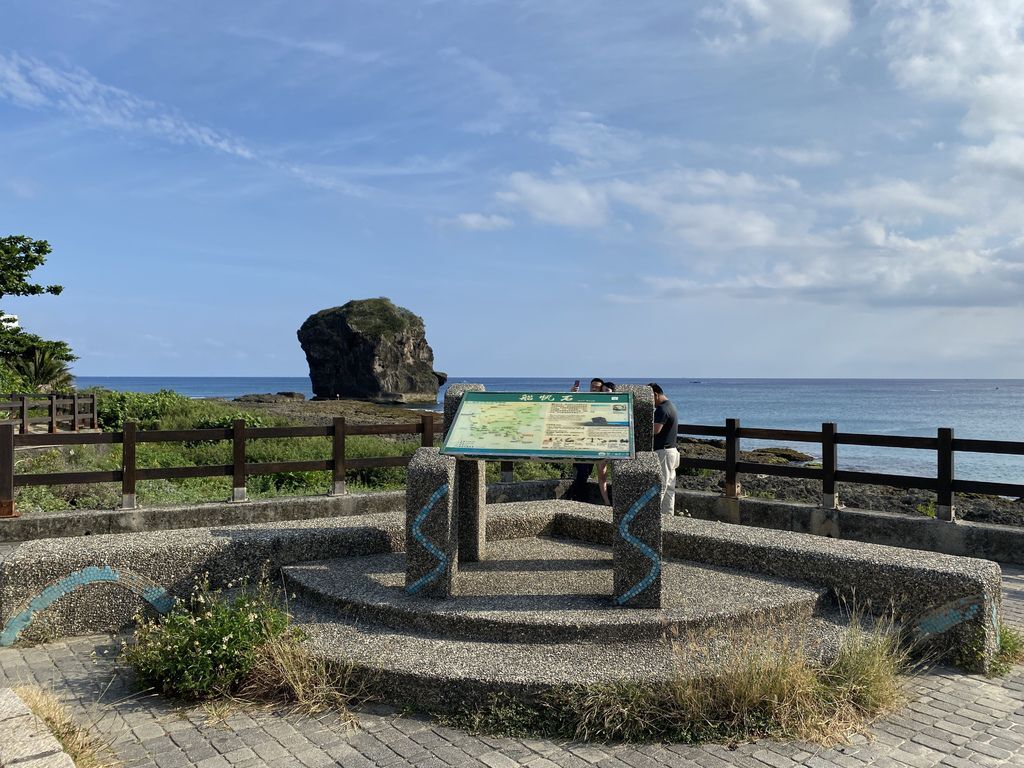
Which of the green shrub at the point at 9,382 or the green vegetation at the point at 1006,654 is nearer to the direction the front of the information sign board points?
the green vegetation

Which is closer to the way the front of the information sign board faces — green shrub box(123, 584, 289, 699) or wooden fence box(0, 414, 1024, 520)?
the green shrub

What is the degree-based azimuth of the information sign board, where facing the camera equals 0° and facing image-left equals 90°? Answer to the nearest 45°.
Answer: approximately 0°

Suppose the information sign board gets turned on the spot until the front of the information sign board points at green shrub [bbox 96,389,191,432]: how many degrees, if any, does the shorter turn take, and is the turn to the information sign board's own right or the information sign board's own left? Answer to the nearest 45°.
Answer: approximately 135° to the information sign board's own right

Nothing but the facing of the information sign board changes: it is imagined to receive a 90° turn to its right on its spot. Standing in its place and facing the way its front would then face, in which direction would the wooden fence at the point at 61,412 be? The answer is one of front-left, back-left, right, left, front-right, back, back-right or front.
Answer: front-right

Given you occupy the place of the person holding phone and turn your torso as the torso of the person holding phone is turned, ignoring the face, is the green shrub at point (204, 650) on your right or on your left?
on your left

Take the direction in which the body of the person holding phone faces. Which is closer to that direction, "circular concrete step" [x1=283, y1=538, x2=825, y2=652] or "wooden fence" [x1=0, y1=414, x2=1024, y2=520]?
the wooden fence

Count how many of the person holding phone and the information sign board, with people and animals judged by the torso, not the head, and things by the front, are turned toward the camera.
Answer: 1
